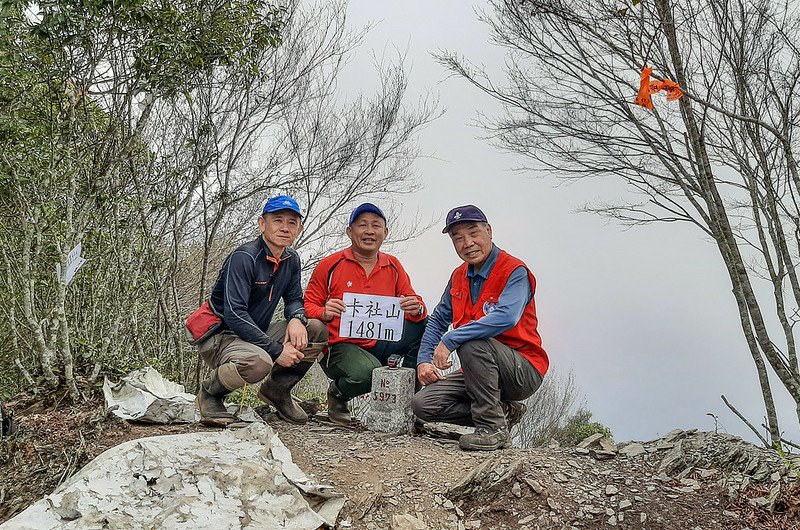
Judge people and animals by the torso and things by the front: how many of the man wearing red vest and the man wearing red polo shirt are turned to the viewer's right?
0

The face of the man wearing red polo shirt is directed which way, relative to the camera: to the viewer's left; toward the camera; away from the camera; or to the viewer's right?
toward the camera

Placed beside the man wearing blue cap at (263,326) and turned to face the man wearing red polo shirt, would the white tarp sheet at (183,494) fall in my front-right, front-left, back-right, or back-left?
back-right

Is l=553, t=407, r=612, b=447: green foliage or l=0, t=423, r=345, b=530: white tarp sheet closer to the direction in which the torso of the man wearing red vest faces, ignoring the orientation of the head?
the white tarp sheet

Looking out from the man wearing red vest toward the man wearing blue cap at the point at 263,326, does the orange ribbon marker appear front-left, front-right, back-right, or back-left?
back-right

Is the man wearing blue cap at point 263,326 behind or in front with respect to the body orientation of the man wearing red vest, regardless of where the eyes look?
in front

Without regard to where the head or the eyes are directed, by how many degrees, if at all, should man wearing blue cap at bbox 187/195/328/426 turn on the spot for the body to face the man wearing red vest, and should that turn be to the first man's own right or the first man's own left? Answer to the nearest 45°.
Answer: approximately 45° to the first man's own left

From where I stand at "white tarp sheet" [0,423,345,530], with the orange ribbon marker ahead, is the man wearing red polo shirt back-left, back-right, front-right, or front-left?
front-left

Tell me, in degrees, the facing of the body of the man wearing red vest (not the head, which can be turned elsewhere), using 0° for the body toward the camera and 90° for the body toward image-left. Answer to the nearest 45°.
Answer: approximately 45°

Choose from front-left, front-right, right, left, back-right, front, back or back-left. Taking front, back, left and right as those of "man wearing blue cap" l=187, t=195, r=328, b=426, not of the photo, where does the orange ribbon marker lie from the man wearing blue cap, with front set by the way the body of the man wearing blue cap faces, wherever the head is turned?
front-left

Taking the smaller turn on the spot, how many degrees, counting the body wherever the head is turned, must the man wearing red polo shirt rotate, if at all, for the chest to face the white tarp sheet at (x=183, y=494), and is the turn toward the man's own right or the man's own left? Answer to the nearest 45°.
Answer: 0° — they already face it

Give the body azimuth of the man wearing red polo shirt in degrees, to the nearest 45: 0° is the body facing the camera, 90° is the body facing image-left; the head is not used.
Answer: approximately 0°
